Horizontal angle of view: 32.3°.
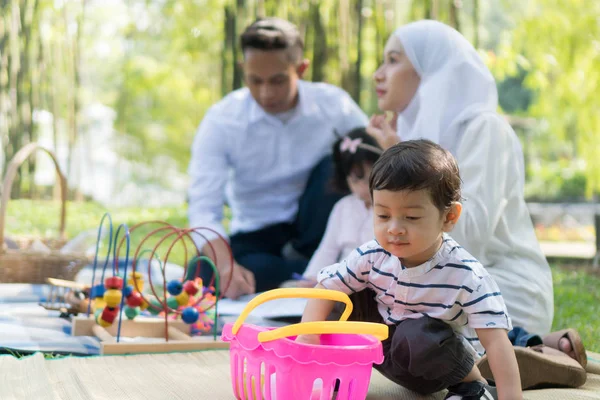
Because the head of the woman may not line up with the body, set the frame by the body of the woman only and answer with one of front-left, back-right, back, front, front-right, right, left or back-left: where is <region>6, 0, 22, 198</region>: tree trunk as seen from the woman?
front-right

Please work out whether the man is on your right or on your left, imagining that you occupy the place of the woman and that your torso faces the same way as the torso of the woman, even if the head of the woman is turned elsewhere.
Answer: on your right

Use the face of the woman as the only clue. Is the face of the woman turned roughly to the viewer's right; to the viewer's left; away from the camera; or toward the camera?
to the viewer's left

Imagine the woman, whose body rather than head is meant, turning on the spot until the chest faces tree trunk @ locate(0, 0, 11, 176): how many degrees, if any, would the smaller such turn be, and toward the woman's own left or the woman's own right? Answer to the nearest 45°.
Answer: approximately 45° to the woman's own right

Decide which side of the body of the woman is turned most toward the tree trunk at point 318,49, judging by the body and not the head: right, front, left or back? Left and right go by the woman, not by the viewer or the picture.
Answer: right

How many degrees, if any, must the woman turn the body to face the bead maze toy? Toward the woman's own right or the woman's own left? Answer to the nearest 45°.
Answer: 0° — they already face it

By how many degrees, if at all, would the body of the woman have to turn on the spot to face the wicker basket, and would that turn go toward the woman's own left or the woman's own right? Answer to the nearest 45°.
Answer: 0° — they already face it

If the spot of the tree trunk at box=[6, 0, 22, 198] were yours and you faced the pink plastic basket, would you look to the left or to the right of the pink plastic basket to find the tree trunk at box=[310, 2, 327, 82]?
left

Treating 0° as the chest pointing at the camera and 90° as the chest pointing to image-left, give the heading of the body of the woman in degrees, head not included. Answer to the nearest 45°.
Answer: approximately 90°

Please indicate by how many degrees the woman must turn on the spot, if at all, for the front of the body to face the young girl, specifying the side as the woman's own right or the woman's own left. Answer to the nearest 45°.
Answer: approximately 45° to the woman's own right

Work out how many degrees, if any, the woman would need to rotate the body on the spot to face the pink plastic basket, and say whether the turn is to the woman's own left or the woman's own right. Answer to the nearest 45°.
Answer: approximately 90° to the woman's own left
